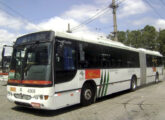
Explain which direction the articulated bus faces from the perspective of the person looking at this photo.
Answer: facing the viewer and to the left of the viewer
